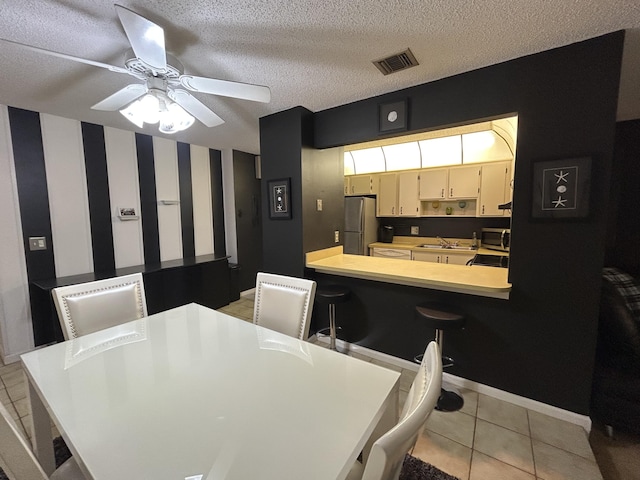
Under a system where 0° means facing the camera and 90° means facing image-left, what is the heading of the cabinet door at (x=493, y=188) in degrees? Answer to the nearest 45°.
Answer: approximately 0°

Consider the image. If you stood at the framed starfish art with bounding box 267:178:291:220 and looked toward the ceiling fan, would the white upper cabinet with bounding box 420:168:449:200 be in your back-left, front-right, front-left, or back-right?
back-left

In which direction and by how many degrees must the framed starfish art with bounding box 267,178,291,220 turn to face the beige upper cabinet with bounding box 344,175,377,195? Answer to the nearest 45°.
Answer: approximately 180°

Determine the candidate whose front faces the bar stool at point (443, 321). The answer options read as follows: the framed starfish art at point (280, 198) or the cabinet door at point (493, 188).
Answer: the cabinet door

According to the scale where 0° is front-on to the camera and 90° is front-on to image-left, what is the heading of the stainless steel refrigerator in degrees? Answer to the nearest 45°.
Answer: approximately 45°

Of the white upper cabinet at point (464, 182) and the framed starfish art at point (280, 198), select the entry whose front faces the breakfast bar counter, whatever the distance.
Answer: the white upper cabinet

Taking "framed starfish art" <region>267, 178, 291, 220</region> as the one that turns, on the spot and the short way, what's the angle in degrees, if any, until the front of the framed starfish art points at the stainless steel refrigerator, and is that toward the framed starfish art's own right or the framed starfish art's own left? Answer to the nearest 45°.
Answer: approximately 180°

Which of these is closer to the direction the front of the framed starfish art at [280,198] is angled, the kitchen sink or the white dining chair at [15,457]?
the white dining chair

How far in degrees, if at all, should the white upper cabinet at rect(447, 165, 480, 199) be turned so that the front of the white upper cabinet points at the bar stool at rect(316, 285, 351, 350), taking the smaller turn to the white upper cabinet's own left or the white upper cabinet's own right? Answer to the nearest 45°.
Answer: approximately 45° to the white upper cabinet's own right

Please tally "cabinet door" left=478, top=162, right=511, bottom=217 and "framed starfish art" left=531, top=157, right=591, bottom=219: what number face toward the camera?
2
